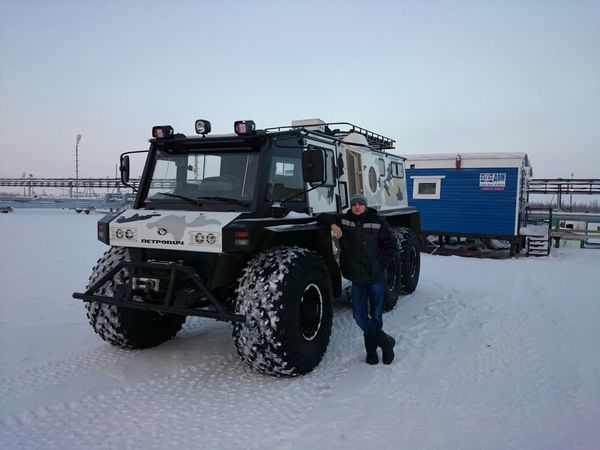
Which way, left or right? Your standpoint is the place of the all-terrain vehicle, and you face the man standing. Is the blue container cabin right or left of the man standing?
left

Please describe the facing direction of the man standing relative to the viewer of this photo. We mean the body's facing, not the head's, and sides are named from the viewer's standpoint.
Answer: facing the viewer

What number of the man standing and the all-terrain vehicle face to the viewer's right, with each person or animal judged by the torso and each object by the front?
0

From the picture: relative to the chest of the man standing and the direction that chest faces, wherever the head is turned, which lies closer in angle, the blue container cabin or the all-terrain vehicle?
the all-terrain vehicle
